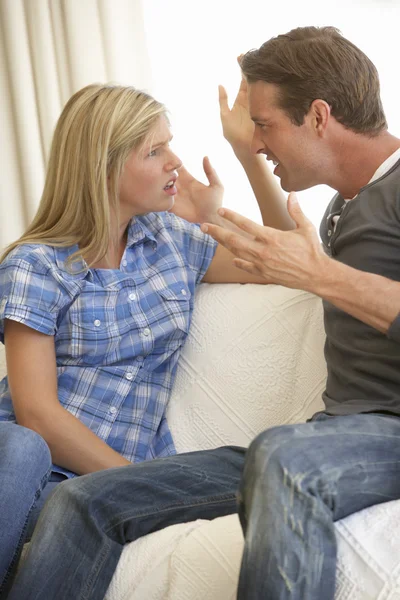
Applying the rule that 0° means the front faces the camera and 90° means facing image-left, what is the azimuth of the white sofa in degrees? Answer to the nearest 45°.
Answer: approximately 0°

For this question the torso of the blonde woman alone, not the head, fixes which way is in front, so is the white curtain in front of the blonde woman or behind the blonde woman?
behind

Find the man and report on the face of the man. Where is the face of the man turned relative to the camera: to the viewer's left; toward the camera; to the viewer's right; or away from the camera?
to the viewer's left

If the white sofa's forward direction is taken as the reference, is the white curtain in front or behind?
behind
